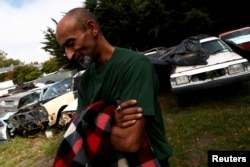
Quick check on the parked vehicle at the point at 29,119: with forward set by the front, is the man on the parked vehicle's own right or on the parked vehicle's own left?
on the parked vehicle's own left

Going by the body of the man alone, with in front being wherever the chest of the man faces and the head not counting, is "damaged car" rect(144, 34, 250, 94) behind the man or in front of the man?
behind

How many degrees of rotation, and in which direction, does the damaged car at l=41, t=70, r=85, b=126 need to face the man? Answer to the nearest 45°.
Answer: approximately 45° to its left

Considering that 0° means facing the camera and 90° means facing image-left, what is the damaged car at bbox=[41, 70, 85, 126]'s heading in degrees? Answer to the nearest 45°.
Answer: approximately 45°

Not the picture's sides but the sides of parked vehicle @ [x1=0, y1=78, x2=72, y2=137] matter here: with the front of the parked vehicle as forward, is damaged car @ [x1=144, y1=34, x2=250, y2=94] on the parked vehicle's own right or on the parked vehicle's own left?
on the parked vehicle's own left

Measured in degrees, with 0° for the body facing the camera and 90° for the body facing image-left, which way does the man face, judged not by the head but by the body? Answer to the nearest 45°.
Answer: approximately 45°

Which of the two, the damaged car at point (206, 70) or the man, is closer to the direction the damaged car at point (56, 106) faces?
the man

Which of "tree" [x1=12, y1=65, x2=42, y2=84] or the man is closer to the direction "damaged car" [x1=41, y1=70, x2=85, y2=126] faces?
the man

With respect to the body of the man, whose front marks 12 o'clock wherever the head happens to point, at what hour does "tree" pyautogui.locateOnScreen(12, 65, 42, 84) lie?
The tree is roughly at 4 o'clock from the man.
